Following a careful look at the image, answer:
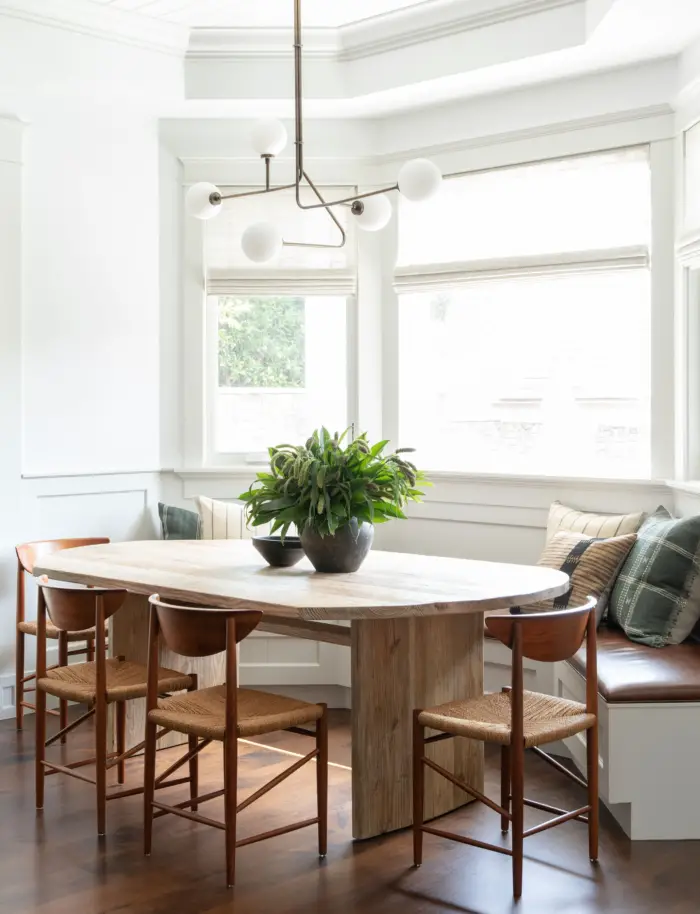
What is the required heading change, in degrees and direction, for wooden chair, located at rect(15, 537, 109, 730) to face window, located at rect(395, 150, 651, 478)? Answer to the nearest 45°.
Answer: approximately 45° to its left

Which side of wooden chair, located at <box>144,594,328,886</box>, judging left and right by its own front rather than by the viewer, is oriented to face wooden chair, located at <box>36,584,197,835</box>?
left

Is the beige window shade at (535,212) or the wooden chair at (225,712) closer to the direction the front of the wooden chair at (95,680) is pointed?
the beige window shade

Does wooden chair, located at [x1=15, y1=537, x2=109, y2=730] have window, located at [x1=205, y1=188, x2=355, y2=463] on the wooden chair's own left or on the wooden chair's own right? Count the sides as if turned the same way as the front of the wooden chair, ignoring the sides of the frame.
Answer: on the wooden chair's own left

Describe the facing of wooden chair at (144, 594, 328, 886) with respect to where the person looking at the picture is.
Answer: facing away from the viewer and to the right of the viewer

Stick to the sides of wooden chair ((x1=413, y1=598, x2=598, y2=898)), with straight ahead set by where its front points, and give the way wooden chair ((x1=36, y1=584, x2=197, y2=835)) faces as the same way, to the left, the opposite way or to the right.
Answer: to the right

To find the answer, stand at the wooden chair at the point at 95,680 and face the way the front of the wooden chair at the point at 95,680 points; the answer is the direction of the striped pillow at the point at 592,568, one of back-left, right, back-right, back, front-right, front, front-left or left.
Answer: front-right

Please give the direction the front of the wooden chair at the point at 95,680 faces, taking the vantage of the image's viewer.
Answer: facing away from the viewer and to the right of the viewer

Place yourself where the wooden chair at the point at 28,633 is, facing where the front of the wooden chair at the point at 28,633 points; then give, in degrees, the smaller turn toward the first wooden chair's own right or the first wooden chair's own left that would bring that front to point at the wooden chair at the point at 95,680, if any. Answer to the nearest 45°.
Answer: approximately 45° to the first wooden chair's own right

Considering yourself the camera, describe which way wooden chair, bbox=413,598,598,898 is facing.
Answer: facing away from the viewer and to the left of the viewer

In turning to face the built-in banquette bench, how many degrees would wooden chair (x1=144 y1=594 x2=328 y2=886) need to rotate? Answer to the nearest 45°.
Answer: approximately 45° to its right

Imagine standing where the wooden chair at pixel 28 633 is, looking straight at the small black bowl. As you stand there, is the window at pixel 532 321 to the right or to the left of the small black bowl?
left

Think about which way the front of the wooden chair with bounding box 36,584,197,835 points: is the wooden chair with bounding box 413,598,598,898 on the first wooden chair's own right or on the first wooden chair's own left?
on the first wooden chair's own right
